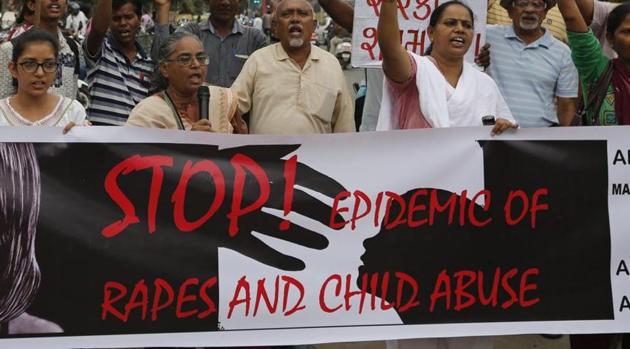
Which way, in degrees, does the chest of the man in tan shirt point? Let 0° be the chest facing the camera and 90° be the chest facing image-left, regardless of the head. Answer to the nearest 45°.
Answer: approximately 0°

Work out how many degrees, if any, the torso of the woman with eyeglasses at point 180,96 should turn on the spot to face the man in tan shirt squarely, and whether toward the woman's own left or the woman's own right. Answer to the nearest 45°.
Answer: approximately 90° to the woman's own left

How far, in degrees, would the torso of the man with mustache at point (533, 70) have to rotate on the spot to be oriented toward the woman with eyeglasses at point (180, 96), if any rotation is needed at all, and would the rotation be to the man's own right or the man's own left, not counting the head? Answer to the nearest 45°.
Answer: approximately 45° to the man's own right

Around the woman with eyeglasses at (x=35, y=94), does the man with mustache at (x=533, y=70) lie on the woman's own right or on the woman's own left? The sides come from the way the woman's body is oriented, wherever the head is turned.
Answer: on the woman's own left
